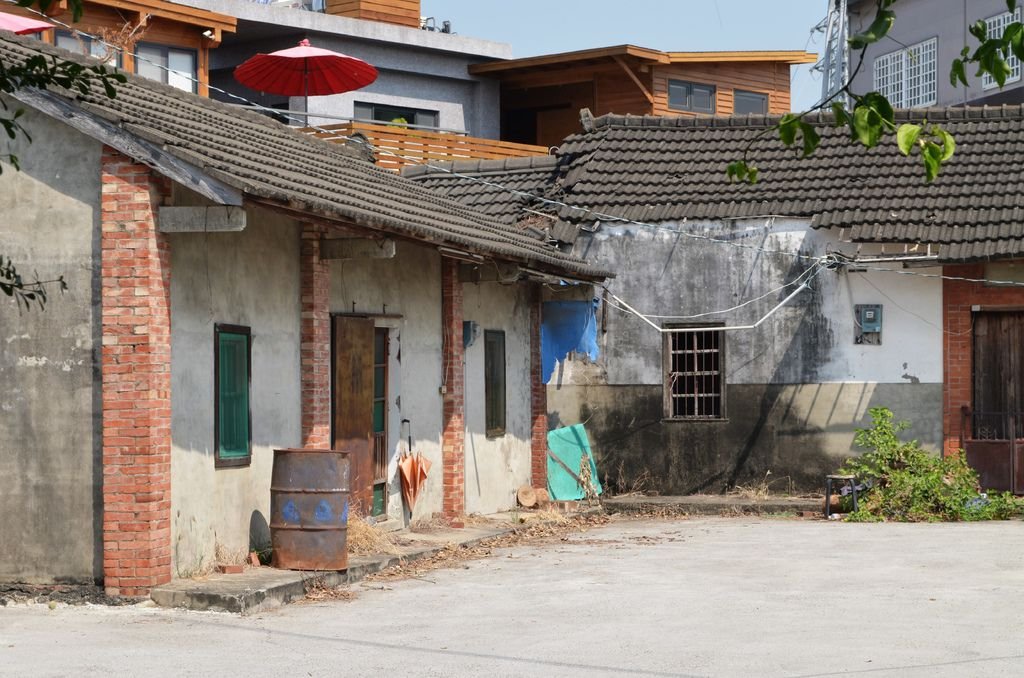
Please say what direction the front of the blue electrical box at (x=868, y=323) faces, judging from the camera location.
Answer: facing the viewer

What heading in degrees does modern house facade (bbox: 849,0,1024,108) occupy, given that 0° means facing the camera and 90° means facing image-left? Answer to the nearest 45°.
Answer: approximately 45°

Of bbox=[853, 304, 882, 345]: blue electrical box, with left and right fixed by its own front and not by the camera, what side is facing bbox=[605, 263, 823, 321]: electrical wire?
right

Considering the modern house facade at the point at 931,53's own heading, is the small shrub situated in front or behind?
in front

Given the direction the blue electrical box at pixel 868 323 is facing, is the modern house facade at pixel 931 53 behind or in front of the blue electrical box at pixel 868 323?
behind

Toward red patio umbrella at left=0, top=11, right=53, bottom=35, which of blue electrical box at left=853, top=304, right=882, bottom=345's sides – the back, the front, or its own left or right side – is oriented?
right

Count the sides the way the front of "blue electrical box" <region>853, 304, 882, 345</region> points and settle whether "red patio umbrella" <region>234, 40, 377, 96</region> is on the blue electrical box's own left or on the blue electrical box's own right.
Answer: on the blue electrical box's own right

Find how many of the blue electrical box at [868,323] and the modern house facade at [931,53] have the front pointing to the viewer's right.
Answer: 0
